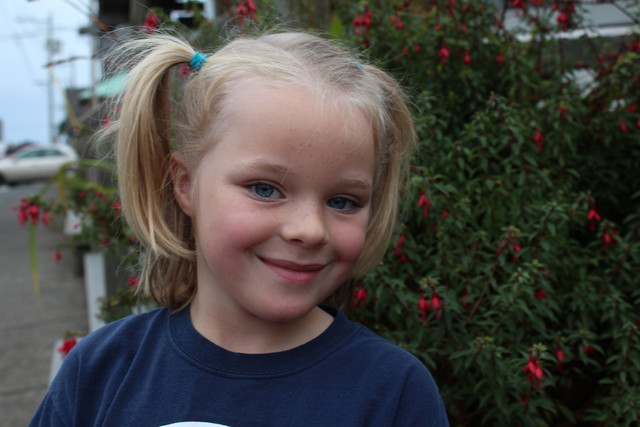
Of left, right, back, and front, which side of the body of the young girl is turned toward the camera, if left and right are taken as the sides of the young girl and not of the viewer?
front

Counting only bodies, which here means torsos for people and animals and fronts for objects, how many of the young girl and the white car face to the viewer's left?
1

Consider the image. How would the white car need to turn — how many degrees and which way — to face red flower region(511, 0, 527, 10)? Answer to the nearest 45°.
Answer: approximately 90° to its left

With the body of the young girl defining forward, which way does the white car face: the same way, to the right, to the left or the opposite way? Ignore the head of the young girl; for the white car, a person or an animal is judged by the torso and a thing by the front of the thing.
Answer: to the right

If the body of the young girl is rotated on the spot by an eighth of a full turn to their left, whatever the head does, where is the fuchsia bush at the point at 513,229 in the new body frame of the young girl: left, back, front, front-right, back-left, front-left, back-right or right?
left

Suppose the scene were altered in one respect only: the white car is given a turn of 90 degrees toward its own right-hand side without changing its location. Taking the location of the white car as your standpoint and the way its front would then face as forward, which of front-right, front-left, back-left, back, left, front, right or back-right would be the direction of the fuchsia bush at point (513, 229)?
back

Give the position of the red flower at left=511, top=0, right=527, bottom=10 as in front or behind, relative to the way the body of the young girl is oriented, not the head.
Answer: behind

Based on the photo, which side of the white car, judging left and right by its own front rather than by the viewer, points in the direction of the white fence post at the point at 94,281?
left

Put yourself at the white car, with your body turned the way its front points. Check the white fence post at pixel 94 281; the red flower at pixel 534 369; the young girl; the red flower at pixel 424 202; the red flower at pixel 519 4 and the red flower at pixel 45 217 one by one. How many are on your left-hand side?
6

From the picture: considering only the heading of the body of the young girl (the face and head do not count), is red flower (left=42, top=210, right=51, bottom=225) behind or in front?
behind

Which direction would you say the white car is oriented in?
to the viewer's left
